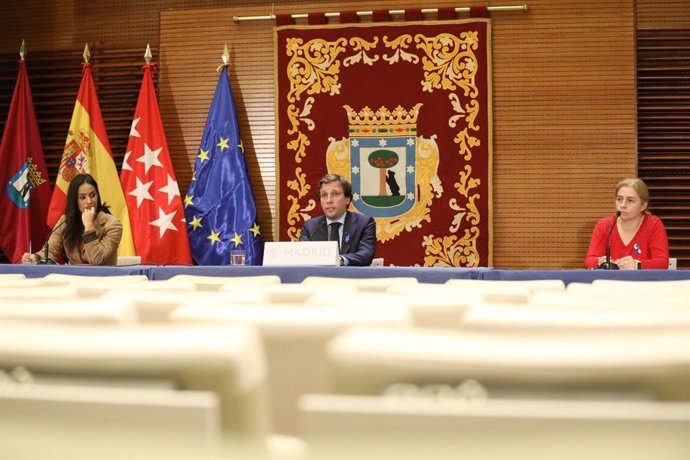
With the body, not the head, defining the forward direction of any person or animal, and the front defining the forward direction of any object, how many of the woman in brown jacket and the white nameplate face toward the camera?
2

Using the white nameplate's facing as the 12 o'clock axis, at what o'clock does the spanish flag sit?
The spanish flag is roughly at 5 o'clock from the white nameplate.

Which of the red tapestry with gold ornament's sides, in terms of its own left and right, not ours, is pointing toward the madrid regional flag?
right

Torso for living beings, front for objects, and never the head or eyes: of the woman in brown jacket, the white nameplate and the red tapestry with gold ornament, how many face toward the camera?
3

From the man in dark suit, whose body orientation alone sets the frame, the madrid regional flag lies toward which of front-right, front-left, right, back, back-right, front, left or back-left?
right

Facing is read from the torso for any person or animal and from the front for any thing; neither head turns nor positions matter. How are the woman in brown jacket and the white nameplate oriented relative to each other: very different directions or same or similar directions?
same or similar directions

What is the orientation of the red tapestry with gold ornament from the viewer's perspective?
toward the camera

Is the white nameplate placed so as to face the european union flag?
no

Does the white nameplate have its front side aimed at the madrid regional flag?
no

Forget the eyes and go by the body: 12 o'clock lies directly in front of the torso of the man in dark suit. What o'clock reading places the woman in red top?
The woman in red top is roughly at 8 o'clock from the man in dark suit.

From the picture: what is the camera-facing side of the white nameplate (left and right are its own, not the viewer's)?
front

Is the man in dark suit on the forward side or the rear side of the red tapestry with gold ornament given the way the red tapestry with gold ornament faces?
on the forward side

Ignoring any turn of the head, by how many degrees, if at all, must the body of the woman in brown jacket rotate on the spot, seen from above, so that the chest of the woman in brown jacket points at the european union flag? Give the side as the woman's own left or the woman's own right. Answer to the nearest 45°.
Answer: approximately 135° to the woman's own left

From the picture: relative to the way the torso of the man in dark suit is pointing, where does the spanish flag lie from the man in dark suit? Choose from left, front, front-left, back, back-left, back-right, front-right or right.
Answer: right

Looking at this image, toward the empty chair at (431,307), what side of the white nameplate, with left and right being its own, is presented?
front

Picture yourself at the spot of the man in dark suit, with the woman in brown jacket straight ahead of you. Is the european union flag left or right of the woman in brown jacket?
right

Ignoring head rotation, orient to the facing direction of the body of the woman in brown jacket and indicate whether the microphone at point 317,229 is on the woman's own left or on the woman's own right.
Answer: on the woman's own left

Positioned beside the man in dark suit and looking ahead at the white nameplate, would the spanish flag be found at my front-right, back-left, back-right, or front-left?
back-right

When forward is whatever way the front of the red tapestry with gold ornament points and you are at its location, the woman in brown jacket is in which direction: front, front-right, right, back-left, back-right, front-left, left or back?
front-right

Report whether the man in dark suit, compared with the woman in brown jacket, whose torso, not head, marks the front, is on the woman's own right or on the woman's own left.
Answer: on the woman's own left

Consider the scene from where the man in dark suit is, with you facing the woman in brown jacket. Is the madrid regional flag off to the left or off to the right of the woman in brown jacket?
right
